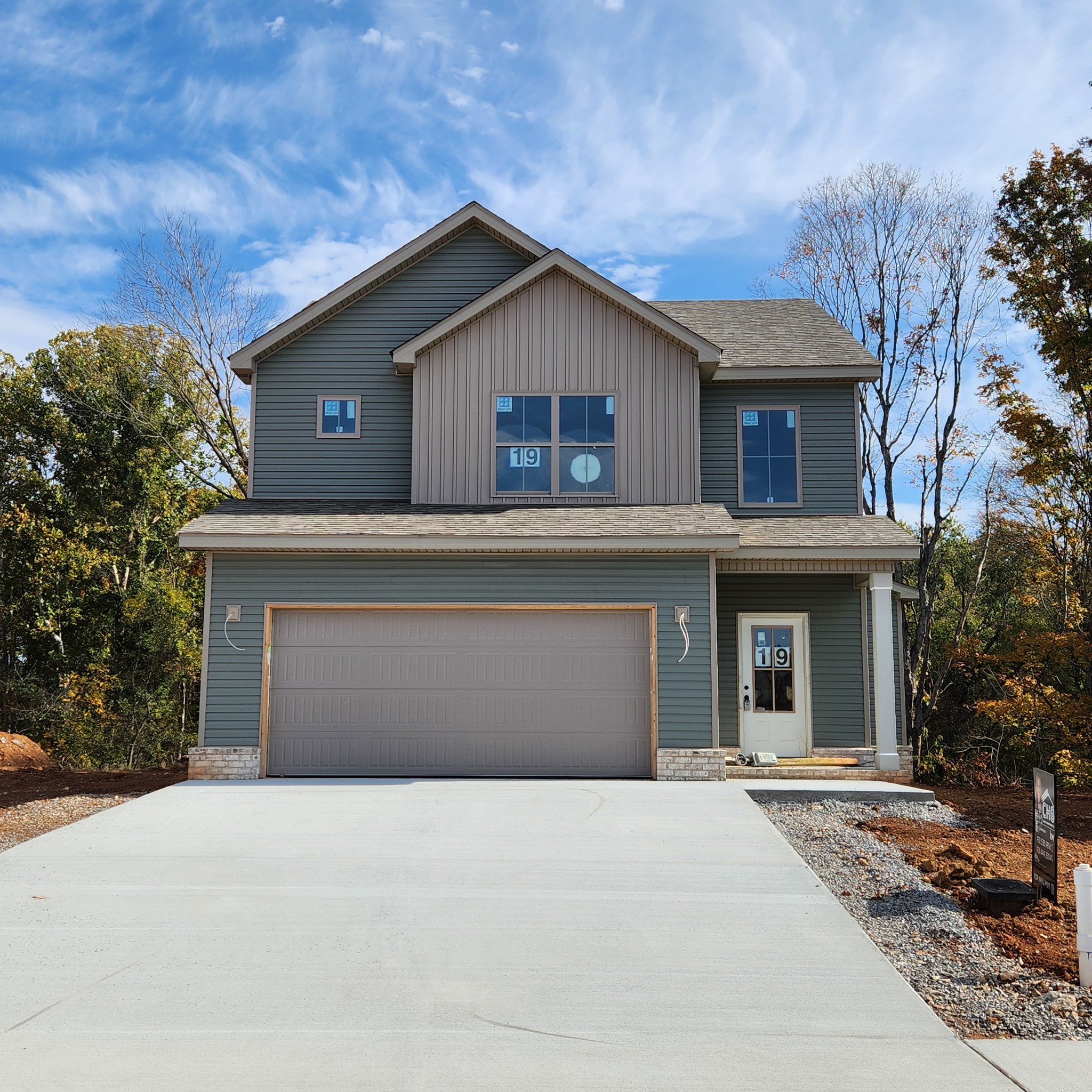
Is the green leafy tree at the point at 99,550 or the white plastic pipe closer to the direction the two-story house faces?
the white plastic pipe

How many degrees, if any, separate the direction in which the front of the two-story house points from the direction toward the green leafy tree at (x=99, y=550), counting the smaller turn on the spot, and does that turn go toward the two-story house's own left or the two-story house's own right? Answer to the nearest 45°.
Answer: approximately 135° to the two-story house's own right

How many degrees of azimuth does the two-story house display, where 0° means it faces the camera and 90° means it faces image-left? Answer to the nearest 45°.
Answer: approximately 0°

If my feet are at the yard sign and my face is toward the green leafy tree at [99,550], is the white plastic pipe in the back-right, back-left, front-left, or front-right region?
back-left

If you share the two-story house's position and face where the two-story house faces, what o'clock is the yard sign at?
The yard sign is roughly at 11 o'clock from the two-story house.

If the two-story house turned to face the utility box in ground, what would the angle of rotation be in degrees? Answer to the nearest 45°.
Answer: approximately 45° to its left
